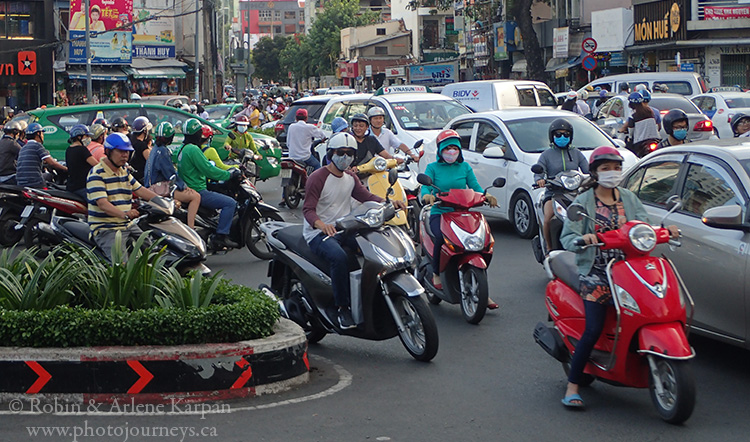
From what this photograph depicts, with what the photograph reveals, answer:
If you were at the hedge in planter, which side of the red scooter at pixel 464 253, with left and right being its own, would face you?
right

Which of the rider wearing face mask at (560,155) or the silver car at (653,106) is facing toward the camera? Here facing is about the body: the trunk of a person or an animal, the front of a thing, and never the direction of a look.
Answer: the rider wearing face mask

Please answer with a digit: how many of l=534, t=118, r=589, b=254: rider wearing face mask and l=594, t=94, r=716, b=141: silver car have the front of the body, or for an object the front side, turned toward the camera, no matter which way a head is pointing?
1

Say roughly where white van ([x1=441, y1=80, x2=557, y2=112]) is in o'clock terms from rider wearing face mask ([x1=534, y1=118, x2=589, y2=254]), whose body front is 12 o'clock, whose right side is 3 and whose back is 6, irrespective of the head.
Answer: The white van is roughly at 6 o'clock from the rider wearing face mask.

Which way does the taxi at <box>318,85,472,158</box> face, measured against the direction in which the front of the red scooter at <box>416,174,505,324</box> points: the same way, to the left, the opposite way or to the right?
the same way

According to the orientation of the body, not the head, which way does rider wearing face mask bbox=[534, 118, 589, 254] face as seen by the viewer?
toward the camera

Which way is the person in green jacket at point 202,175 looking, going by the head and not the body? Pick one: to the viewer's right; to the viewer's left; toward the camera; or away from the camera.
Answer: to the viewer's right

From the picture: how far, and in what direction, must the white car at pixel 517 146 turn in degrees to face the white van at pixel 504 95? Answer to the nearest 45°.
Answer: approximately 135° to its left

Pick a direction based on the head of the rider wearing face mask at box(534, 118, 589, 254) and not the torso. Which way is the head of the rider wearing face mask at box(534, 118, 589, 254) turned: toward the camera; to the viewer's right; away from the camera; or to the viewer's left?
toward the camera

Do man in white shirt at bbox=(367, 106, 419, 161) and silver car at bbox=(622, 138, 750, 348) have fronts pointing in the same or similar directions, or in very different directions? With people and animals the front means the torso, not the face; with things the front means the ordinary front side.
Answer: same or similar directions

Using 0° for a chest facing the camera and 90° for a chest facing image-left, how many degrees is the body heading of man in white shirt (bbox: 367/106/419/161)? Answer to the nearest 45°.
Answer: approximately 315°

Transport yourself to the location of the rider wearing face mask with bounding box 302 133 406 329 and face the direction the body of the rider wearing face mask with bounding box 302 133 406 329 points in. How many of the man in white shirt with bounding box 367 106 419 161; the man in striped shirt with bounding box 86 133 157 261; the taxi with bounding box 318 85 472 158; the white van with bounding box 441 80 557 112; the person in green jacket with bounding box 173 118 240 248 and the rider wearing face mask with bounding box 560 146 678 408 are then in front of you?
1
